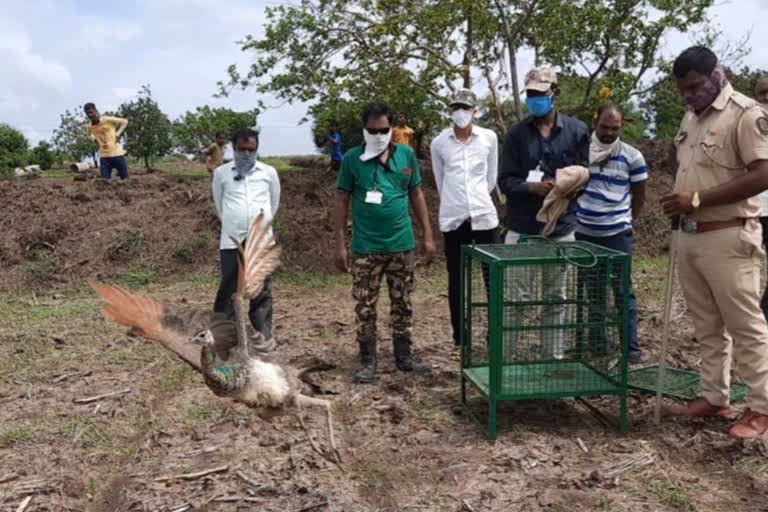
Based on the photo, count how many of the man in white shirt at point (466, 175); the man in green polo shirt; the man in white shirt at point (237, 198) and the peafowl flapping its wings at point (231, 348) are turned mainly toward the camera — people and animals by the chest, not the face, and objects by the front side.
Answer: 3

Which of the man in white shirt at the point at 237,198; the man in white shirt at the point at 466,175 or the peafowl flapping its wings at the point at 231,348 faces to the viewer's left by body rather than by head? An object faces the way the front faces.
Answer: the peafowl flapping its wings

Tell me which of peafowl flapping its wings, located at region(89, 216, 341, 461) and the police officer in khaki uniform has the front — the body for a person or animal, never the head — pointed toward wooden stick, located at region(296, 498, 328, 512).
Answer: the police officer in khaki uniform

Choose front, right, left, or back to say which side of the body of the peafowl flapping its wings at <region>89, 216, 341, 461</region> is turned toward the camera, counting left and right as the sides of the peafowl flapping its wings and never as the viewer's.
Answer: left

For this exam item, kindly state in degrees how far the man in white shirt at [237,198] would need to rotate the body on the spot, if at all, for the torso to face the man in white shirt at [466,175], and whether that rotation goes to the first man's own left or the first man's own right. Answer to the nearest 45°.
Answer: approximately 90° to the first man's own left

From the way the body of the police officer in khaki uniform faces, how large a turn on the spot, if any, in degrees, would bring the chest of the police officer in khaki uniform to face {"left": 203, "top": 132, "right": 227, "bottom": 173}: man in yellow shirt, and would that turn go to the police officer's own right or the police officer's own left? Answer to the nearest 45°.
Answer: approximately 90° to the police officer's own right

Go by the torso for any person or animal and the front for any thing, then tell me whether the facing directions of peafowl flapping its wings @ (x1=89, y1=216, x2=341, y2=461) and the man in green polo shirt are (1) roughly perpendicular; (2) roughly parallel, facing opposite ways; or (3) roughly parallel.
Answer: roughly perpendicular

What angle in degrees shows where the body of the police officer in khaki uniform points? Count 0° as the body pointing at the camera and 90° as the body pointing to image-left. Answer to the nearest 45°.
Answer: approximately 45°

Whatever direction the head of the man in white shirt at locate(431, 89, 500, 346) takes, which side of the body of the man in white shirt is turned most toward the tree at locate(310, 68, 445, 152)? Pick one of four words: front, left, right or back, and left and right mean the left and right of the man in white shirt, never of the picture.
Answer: back

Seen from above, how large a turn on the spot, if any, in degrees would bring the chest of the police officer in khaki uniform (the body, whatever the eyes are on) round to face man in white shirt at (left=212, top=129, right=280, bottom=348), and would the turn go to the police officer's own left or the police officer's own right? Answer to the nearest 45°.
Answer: approximately 45° to the police officer's own right
